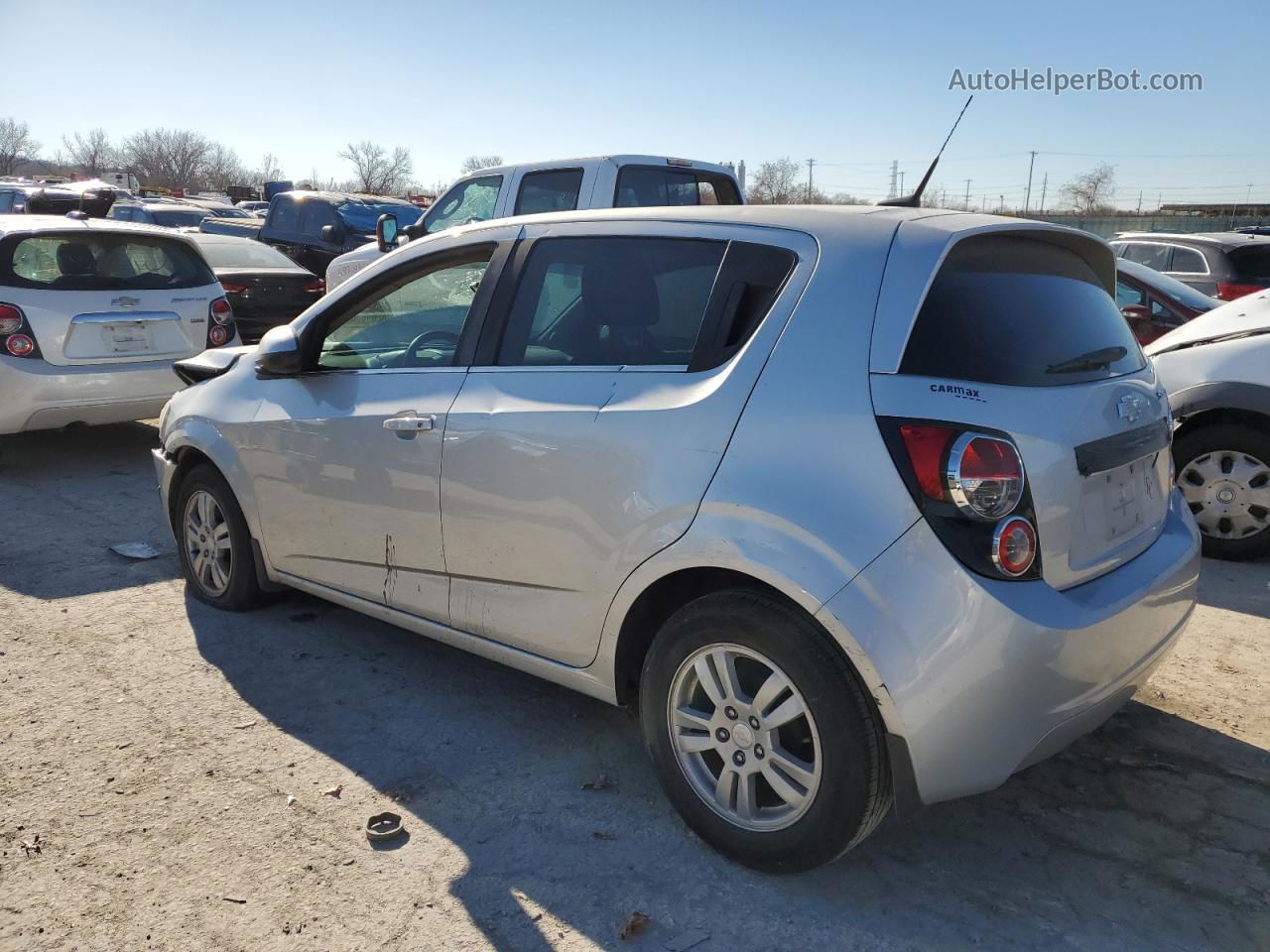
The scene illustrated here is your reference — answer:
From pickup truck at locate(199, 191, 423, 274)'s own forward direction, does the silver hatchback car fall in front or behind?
in front

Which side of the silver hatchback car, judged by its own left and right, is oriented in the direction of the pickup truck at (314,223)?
front

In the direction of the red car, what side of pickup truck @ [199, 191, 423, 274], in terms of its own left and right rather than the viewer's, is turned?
front

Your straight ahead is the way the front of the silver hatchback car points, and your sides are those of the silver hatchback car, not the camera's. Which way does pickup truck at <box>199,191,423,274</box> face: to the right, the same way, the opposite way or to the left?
the opposite way

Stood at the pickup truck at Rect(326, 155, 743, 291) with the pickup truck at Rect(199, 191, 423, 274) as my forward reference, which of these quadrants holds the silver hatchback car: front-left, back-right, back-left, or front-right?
back-left

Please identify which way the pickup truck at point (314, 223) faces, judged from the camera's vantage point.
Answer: facing the viewer and to the right of the viewer

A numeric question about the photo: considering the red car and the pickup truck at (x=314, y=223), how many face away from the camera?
0

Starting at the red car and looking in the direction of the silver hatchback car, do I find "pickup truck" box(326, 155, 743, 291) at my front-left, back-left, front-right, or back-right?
front-right

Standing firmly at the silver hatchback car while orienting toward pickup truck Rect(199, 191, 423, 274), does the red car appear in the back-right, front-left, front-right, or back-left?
front-right

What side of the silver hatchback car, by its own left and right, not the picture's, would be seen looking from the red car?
right

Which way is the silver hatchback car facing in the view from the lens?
facing away from the viewer and to the left of the viewer

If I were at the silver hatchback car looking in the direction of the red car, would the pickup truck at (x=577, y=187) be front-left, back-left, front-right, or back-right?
front-left

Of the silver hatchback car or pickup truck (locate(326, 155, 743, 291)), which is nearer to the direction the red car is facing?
the silver hatchback car

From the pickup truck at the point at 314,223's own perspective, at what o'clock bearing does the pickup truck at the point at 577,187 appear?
the pickup truck at the point at 577,187 is roughly at 1 o'clock from the pickup truck at the point at 314,223.
